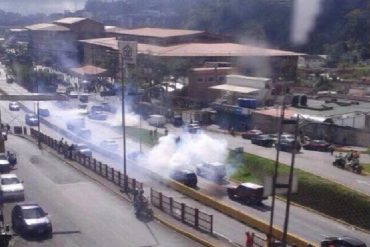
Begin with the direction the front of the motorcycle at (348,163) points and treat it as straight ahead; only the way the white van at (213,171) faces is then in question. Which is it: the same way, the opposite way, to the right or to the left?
the opposite way

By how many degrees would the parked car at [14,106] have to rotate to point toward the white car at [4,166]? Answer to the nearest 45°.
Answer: approximately 45° to its right

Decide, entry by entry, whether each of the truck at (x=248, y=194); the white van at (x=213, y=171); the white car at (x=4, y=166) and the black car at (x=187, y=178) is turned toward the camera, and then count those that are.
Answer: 1

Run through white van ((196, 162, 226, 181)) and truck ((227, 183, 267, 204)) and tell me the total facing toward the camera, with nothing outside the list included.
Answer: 0

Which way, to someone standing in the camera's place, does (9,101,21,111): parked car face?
facing the viewer and to the right of the viewer

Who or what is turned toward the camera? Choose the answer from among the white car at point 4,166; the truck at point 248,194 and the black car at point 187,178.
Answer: the white car
